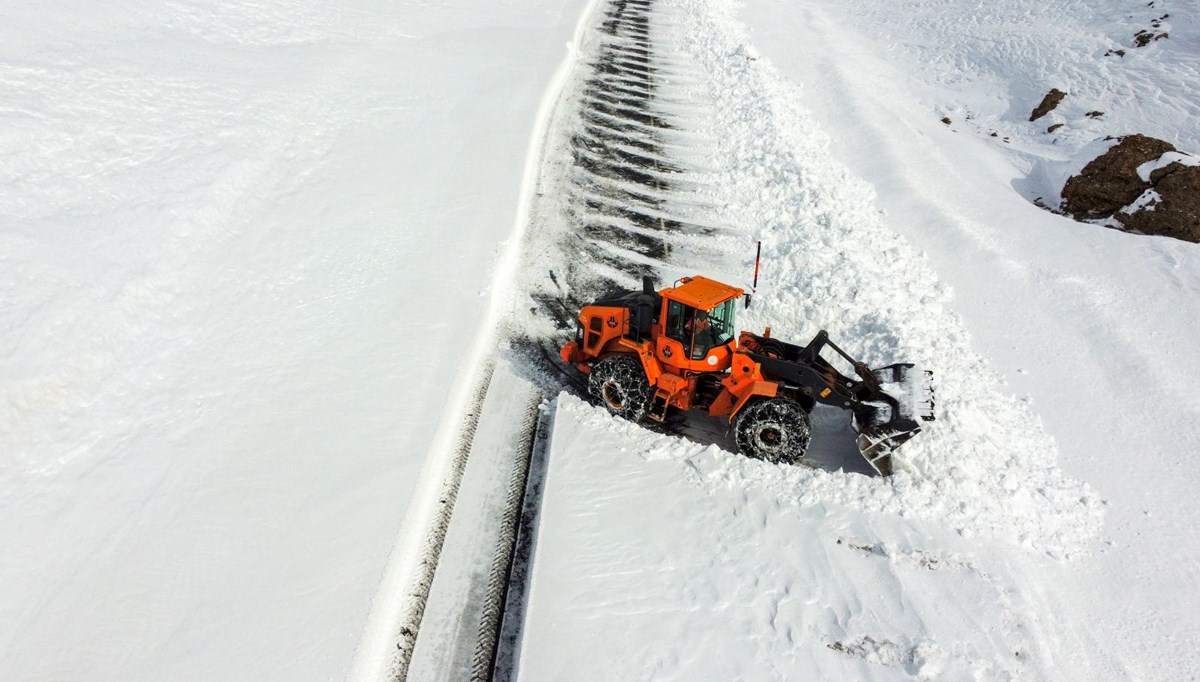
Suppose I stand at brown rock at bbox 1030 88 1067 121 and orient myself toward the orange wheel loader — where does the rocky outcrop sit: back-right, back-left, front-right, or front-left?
front-left

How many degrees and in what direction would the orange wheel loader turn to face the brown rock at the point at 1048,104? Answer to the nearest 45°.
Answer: approximately 90° to its left

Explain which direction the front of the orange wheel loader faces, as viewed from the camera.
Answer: facing the viewer and to the right of the viewer

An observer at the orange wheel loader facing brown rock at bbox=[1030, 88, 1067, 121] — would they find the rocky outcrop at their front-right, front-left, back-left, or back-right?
front-right

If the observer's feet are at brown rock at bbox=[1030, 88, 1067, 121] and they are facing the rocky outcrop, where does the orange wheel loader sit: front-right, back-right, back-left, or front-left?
front-right

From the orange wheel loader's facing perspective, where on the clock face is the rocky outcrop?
The rocky outcrop is roughly at 9 o'clock from the orange wheel loader.
